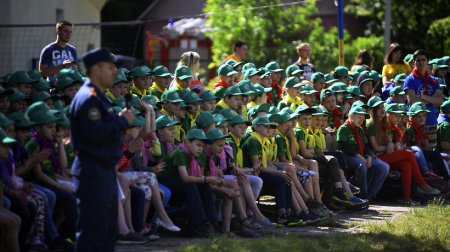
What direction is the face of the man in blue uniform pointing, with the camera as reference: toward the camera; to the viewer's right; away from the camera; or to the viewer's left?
to the viewer's right

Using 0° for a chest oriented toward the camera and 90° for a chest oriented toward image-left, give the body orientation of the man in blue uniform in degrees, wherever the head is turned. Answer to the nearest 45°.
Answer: approximately 270°
